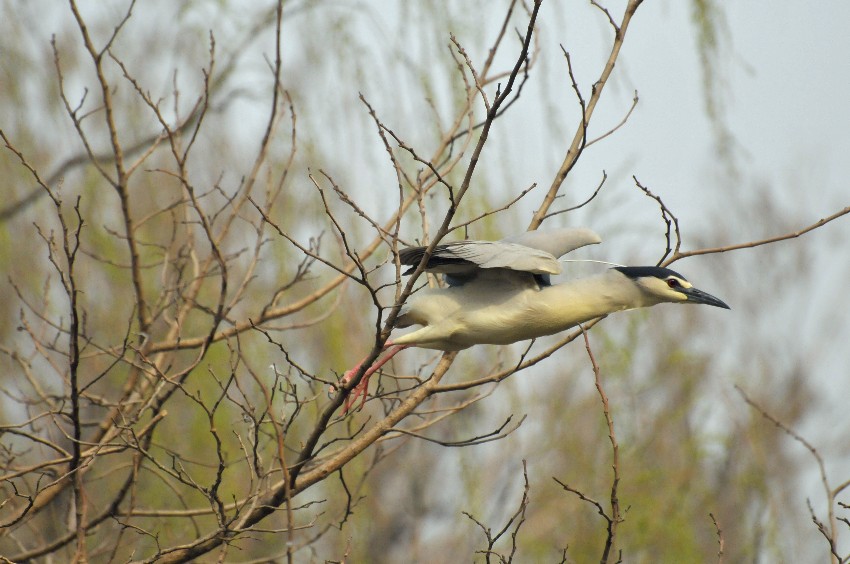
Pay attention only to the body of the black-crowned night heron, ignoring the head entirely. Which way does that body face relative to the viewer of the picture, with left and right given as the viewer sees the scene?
facing to the right of the viewer
